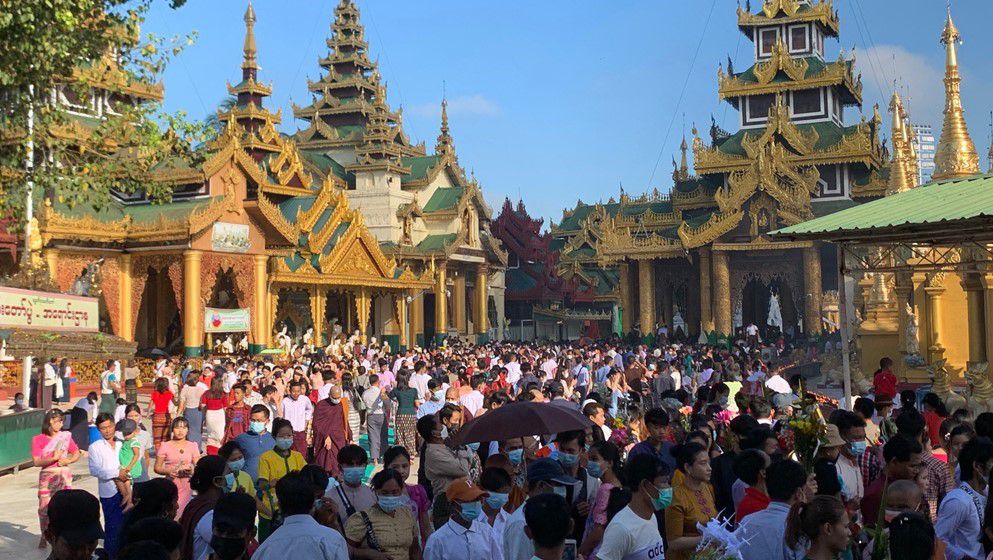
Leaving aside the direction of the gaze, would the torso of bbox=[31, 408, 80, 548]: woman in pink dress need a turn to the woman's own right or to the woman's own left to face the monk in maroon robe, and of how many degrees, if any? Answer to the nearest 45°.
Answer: approximately 90° to the woman's own left

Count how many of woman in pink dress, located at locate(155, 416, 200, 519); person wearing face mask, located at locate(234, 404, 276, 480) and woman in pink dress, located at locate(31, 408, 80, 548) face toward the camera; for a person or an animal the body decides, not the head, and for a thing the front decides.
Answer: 3

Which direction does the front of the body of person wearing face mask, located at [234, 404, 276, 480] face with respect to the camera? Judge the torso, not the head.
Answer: toward the camera

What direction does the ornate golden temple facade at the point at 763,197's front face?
toward the camera

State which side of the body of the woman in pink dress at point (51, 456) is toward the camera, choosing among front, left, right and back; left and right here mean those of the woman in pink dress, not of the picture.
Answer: front

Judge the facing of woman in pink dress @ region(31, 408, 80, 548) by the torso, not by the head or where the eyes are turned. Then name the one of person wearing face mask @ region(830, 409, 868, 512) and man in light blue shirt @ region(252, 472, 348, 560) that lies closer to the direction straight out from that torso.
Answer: the man in light blue shirt

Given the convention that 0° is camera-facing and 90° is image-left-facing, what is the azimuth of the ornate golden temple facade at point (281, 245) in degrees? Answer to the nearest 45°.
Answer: approximately 315°

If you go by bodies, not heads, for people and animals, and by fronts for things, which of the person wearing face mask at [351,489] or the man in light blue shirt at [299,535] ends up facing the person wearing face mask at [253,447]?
the man in light blue shirt

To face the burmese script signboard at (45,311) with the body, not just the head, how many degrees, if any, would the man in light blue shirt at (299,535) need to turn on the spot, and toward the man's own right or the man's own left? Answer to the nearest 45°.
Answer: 0° — they already face it
